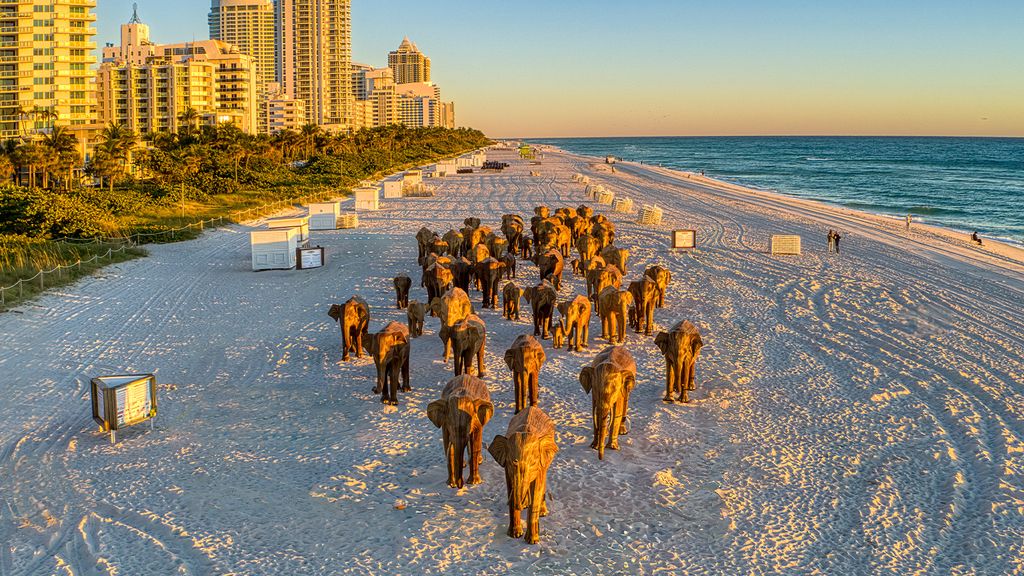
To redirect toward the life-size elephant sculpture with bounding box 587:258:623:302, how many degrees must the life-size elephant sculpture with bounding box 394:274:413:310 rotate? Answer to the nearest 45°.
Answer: approximately 90° to its left

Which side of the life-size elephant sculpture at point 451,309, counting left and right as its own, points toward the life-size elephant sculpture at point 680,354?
left

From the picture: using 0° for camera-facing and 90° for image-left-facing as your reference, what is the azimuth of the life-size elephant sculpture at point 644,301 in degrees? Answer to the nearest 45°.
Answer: approximately 0°

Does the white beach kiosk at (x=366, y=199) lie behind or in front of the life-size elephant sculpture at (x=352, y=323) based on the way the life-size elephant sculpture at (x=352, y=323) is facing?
behind

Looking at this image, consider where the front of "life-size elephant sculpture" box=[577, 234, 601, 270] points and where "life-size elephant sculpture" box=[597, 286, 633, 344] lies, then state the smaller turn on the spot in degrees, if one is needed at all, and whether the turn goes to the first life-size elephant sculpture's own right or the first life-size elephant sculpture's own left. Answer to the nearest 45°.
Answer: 0° — it already faces it

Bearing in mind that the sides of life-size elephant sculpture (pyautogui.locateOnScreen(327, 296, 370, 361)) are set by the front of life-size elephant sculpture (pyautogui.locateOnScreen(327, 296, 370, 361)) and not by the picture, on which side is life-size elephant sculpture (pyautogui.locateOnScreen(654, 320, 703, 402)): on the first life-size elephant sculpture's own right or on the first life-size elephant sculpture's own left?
on the first life-size elephant sculpture's own left

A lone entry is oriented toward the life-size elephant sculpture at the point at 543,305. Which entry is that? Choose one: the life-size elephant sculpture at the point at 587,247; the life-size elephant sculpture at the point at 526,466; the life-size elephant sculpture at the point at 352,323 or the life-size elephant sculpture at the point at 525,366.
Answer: the life-size elephant sculpture at the point at 587,247

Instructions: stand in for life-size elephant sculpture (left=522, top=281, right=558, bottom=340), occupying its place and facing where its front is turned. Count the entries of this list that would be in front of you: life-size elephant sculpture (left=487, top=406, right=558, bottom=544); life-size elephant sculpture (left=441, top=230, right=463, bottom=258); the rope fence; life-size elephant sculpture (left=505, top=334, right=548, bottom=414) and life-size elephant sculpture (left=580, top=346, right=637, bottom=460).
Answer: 3

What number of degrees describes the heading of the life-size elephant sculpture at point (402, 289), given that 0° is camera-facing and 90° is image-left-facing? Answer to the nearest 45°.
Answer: approximately 0°

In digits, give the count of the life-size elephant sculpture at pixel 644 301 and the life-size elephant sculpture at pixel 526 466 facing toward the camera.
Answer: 2

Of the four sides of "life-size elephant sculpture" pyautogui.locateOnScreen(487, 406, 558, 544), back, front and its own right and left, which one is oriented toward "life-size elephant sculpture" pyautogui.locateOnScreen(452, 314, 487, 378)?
back
